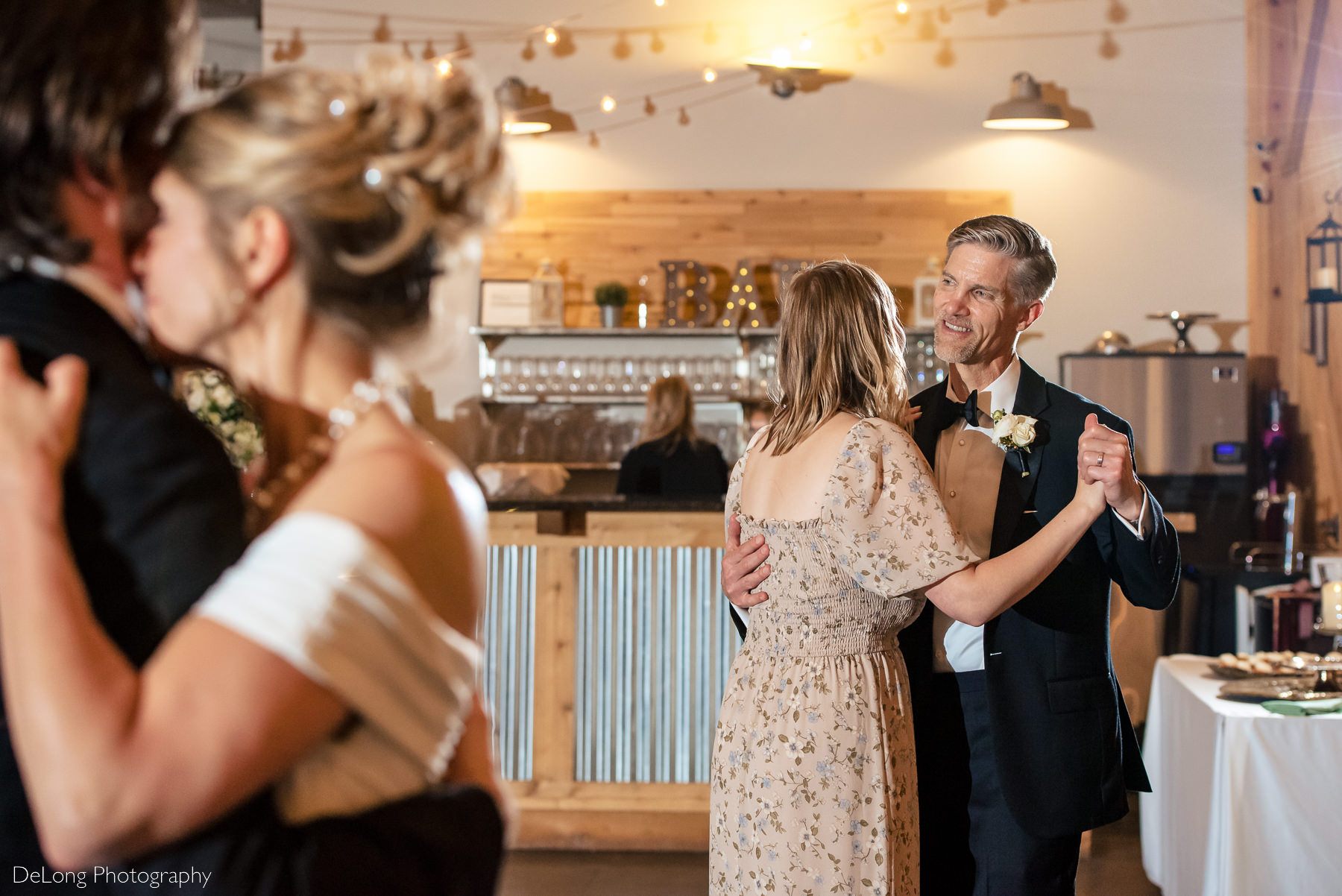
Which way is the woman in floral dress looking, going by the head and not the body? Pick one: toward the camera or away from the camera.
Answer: away from the camera

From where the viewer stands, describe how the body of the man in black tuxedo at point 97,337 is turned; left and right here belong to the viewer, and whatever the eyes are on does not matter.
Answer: facing away from the viewer and to the right of the viewer

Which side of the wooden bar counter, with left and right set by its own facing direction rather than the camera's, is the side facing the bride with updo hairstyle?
front

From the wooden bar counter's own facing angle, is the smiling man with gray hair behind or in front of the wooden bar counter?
in front

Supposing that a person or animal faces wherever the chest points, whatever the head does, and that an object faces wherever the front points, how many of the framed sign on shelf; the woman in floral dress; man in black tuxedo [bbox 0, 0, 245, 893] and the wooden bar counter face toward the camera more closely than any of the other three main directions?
2

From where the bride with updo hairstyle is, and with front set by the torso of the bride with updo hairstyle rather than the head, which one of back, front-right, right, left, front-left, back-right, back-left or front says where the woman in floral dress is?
right

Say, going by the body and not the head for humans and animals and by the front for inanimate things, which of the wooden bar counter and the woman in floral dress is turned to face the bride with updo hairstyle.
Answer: the wooden bar counter

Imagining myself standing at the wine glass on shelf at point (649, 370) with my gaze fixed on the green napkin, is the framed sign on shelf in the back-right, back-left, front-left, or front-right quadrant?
back-right

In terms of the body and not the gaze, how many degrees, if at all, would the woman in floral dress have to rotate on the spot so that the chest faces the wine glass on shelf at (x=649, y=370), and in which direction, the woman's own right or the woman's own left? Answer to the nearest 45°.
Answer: approximately 45° to the woman's own left

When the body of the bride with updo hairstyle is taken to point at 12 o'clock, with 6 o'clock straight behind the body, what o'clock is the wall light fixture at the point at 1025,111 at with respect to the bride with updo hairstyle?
The wall light fixture is roughly at 3 o'clock from the bride with updo hairstyle.

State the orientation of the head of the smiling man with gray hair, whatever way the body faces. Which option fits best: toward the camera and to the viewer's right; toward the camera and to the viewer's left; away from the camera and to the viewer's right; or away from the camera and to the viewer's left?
toward the camera and to the viewer's left

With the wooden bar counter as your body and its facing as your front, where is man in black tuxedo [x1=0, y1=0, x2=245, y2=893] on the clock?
The man in black tuxedo is roughly at 12 o'clock from the wooden bar counter.

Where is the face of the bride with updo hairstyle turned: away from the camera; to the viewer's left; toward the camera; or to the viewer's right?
to the viewer's left
